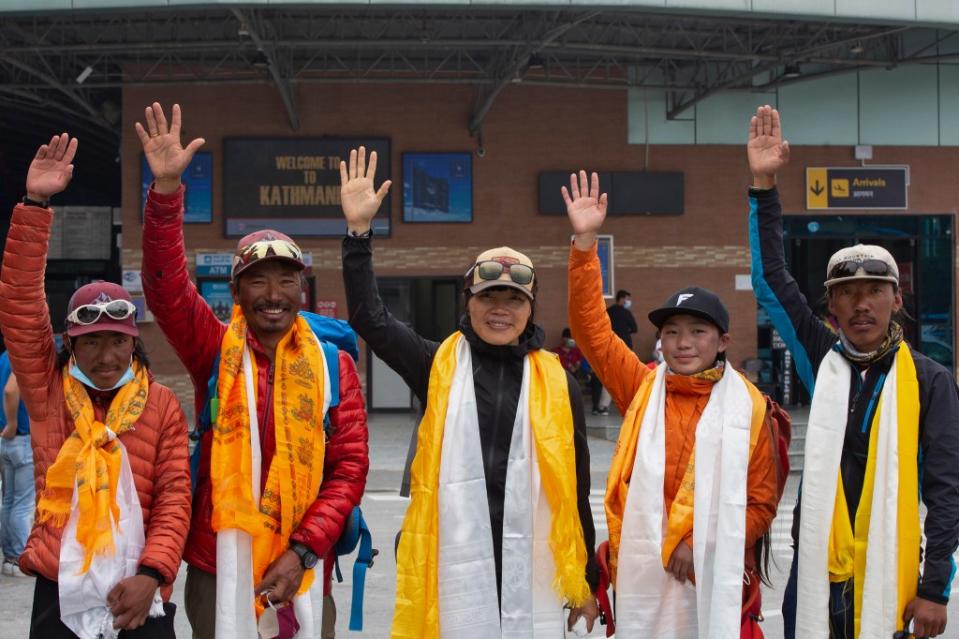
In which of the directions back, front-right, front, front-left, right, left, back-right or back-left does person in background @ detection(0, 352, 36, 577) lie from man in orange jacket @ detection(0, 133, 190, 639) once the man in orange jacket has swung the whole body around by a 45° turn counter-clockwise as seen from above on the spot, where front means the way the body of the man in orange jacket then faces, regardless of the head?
back-left

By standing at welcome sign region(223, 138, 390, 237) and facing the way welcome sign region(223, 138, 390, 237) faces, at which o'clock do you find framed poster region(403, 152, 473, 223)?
The framed poster is roughly at 9 o'clock from the welcome sign.

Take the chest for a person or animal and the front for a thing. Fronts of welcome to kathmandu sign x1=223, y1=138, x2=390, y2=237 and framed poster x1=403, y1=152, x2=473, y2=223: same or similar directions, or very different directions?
same or similar directions

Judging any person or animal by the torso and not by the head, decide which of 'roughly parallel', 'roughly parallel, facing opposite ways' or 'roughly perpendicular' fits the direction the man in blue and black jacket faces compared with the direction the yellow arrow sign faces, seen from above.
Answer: roughly parallel

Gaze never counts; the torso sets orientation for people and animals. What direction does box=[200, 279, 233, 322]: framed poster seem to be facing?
toward the camera

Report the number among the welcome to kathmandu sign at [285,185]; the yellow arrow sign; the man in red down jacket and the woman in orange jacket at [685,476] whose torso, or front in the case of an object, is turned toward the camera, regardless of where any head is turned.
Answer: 4

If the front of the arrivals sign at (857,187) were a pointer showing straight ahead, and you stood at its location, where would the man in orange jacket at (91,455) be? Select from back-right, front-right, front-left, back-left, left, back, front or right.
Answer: front

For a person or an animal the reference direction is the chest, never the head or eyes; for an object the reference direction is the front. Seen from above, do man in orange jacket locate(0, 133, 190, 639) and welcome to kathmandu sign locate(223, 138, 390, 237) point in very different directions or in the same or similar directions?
same or similar directions

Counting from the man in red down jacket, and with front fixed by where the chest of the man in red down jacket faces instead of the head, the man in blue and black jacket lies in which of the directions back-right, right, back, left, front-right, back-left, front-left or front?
left

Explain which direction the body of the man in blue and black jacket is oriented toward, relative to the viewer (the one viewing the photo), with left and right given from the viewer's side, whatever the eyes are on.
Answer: facing the viewer

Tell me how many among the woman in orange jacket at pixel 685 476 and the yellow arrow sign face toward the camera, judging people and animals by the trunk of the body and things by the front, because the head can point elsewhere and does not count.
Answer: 2

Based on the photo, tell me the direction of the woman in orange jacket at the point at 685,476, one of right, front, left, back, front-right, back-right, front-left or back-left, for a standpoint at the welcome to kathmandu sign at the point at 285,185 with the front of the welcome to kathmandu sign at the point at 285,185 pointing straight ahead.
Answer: front

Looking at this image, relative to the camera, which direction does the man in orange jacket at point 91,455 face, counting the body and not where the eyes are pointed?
toward the camera
